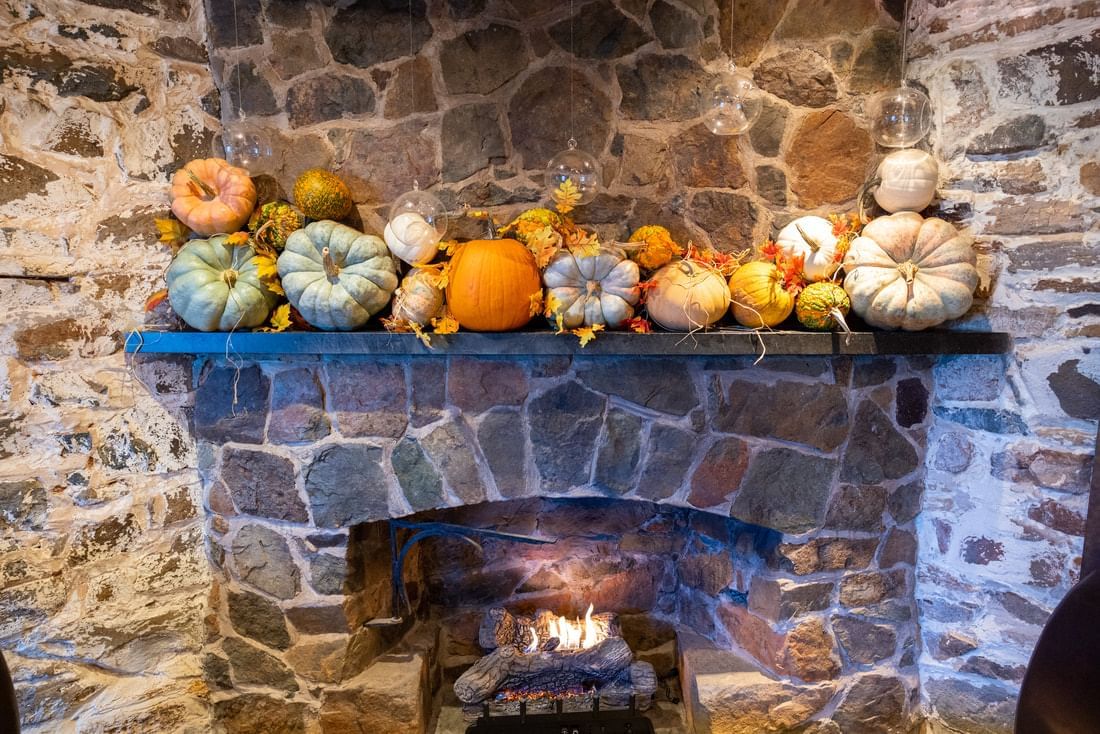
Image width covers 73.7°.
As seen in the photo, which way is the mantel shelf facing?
toward the camera

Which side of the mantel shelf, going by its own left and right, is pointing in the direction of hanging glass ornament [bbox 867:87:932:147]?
left

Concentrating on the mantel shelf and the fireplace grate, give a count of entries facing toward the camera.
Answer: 2
